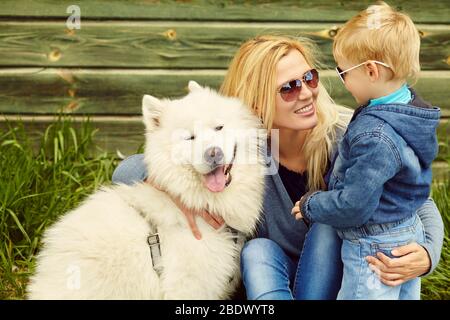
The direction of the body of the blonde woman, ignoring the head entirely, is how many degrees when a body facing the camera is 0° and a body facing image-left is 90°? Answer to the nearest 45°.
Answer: approximately 0°

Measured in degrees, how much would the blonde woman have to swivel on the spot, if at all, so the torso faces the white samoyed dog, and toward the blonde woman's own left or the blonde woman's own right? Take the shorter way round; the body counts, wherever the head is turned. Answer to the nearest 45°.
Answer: approximately 45° to the blonde woman's own right

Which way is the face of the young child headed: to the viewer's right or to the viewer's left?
to the viewer's left
